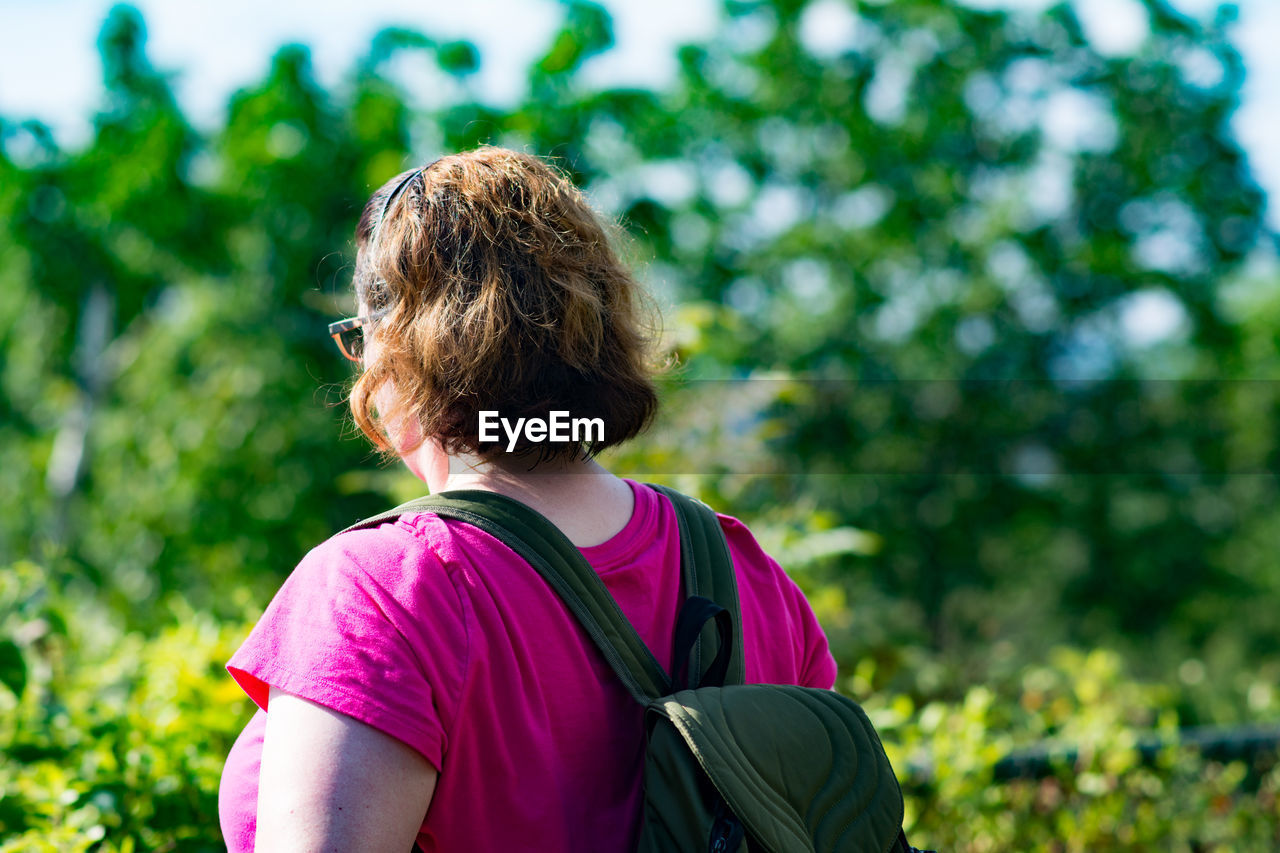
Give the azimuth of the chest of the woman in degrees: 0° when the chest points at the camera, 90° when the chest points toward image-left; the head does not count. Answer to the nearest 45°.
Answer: approximately 135°

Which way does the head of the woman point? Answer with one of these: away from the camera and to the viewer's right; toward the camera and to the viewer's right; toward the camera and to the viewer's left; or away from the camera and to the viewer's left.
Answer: away from the camera and to the viewer's left
